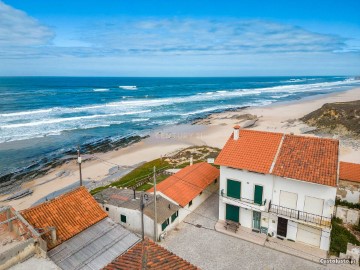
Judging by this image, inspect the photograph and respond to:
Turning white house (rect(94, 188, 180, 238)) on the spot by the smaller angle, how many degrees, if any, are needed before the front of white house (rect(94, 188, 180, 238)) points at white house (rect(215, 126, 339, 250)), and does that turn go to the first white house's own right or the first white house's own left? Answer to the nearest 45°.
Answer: approximately 45° to the first white house's own left

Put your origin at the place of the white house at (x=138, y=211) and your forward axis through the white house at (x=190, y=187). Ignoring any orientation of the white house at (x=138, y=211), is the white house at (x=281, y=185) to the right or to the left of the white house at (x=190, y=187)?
right

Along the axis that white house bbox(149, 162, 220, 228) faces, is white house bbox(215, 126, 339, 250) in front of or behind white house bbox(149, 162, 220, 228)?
in front

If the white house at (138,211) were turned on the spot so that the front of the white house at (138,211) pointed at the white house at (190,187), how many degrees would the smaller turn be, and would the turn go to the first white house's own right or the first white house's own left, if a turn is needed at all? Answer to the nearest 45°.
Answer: approximately 90° to the first white house's own left

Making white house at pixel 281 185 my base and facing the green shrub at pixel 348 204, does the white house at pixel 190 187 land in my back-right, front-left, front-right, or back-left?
back-left

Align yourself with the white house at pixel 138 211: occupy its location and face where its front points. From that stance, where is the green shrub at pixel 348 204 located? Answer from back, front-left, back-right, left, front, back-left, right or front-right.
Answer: front-left

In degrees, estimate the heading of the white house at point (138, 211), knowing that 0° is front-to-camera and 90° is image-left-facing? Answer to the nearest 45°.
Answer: approximately 315°
